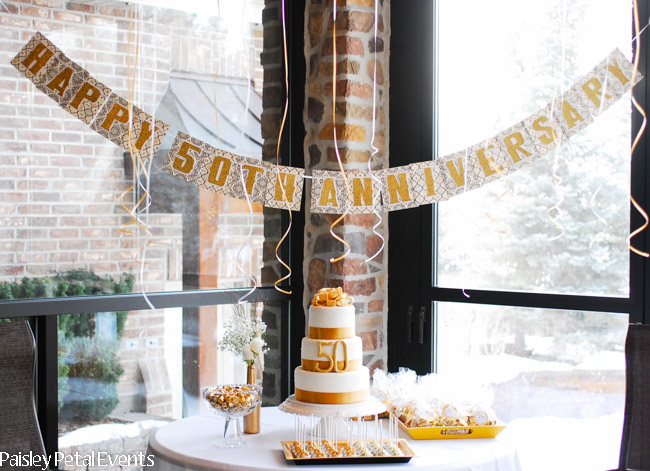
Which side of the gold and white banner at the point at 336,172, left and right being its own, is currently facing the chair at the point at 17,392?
right

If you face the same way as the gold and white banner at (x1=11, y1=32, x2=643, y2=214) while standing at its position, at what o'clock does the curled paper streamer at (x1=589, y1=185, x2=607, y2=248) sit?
The curled paper streamer is roughly at 9 o'clock from the gold and white banner.

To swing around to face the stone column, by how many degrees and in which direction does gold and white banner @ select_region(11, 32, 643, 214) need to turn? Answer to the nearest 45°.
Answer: approximately 180°

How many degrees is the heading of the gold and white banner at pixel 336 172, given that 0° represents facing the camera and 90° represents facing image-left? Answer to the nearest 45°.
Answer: approximately 0°

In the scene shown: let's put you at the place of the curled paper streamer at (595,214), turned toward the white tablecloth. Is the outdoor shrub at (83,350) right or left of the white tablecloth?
right

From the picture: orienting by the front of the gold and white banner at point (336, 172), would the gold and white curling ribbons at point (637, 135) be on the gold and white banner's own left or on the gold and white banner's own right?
on the gold and white banner's own left
